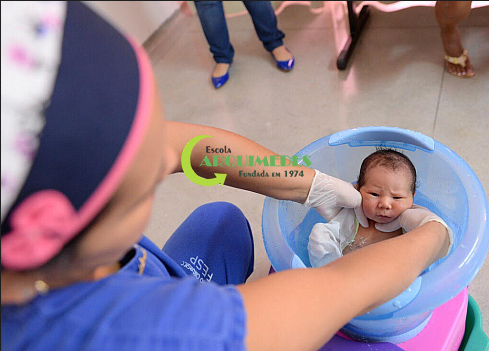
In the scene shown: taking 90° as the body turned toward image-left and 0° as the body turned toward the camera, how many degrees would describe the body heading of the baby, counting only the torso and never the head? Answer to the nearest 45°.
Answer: approximately 0°
